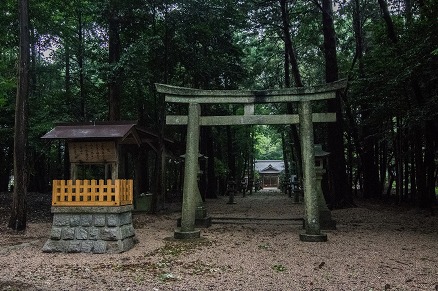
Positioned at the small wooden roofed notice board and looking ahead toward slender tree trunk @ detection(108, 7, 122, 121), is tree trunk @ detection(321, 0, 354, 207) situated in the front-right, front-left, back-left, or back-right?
front-right

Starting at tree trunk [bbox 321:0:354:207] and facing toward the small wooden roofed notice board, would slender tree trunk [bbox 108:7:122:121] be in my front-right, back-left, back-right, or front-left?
front-right

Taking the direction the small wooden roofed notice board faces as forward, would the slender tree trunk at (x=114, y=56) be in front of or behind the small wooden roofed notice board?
behind

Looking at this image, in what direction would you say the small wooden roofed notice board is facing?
toward the camera

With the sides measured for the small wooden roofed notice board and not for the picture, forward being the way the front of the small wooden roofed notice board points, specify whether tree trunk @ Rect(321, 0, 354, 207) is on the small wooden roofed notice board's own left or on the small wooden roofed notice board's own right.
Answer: on the small wooden roofed notice board's own left

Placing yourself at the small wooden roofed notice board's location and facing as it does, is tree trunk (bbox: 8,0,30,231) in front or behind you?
behind

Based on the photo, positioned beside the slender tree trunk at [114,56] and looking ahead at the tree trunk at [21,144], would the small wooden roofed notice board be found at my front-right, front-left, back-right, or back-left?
front-left
